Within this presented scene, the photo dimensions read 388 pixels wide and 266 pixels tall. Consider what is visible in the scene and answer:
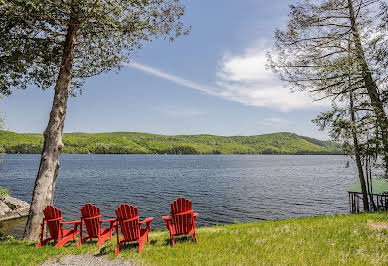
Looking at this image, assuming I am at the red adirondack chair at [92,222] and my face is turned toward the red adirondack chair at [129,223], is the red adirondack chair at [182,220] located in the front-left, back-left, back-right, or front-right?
front-left

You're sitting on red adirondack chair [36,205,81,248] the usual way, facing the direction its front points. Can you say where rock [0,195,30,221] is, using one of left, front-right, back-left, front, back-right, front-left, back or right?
front-left

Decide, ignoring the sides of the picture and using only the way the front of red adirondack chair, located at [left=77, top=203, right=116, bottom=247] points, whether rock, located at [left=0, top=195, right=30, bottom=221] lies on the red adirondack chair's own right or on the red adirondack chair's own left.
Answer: on the red adirondack chair's own left

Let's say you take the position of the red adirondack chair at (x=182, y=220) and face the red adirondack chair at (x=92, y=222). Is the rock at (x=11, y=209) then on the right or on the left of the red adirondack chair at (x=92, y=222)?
right

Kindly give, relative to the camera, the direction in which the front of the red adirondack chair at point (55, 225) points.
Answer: facing away from the viewer and to the right of the viewer

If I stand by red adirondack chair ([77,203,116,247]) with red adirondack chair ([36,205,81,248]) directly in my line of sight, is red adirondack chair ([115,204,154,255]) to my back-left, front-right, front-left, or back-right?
back-left

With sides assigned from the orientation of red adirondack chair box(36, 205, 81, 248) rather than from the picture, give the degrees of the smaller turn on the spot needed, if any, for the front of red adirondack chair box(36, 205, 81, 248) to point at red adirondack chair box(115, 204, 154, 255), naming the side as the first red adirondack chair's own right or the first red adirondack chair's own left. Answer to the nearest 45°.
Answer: approximately 90° to the first red adirondack chair's own right

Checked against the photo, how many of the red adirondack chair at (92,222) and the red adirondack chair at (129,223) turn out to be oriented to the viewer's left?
0

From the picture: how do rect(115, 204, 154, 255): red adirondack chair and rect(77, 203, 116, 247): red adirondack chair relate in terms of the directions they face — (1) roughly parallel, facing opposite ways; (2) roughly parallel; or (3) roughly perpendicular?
roughly parallel

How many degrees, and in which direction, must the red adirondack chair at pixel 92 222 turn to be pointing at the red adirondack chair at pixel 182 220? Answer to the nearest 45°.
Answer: approximately 90° to its right

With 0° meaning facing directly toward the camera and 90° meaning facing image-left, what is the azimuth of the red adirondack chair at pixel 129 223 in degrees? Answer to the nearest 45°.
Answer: approximately 225°

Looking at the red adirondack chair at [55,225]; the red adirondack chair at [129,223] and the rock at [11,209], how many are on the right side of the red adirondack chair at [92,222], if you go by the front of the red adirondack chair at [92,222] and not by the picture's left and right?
1
